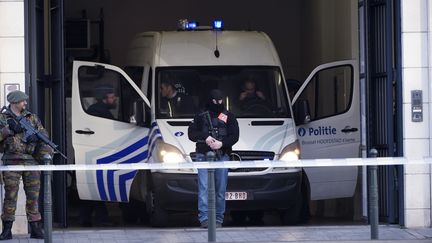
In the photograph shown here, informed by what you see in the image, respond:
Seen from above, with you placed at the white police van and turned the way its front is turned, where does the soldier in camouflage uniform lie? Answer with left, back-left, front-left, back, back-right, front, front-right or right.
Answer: front-right

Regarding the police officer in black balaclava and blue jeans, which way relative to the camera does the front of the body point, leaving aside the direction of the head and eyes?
toward the camera

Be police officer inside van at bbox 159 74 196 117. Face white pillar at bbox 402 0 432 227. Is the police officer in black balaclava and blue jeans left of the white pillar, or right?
right

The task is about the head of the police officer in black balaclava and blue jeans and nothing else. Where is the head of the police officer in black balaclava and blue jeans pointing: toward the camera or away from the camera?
toward the camera

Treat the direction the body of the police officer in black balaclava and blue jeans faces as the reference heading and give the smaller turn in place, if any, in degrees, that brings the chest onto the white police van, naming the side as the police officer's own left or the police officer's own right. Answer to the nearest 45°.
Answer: approximately 180°

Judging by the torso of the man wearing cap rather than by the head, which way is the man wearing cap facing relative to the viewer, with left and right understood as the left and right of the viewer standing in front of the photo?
facing to the right of the viewer

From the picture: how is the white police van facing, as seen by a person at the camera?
facing the viewer

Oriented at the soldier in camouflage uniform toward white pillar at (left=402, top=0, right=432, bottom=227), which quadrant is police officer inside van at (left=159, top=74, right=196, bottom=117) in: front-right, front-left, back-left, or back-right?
front-left

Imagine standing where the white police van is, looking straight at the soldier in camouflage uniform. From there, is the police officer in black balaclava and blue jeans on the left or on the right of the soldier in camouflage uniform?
left

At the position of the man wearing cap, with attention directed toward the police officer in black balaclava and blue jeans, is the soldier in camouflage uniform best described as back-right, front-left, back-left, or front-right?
front-right

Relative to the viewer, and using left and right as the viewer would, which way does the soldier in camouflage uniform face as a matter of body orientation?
facing the viewer and to the right of the viewer

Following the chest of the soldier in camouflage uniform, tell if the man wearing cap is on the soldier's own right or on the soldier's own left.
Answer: on the soldier's own left

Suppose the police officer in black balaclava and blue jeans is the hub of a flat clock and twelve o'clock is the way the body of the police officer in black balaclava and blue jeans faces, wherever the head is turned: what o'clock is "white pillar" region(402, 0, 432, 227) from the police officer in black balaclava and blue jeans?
The white pillar is roughly at 9 o'clock from the police officer in black balaclava and blue jeans.

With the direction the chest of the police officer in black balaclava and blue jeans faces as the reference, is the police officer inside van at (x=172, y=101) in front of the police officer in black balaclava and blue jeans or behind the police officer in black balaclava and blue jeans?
behind
